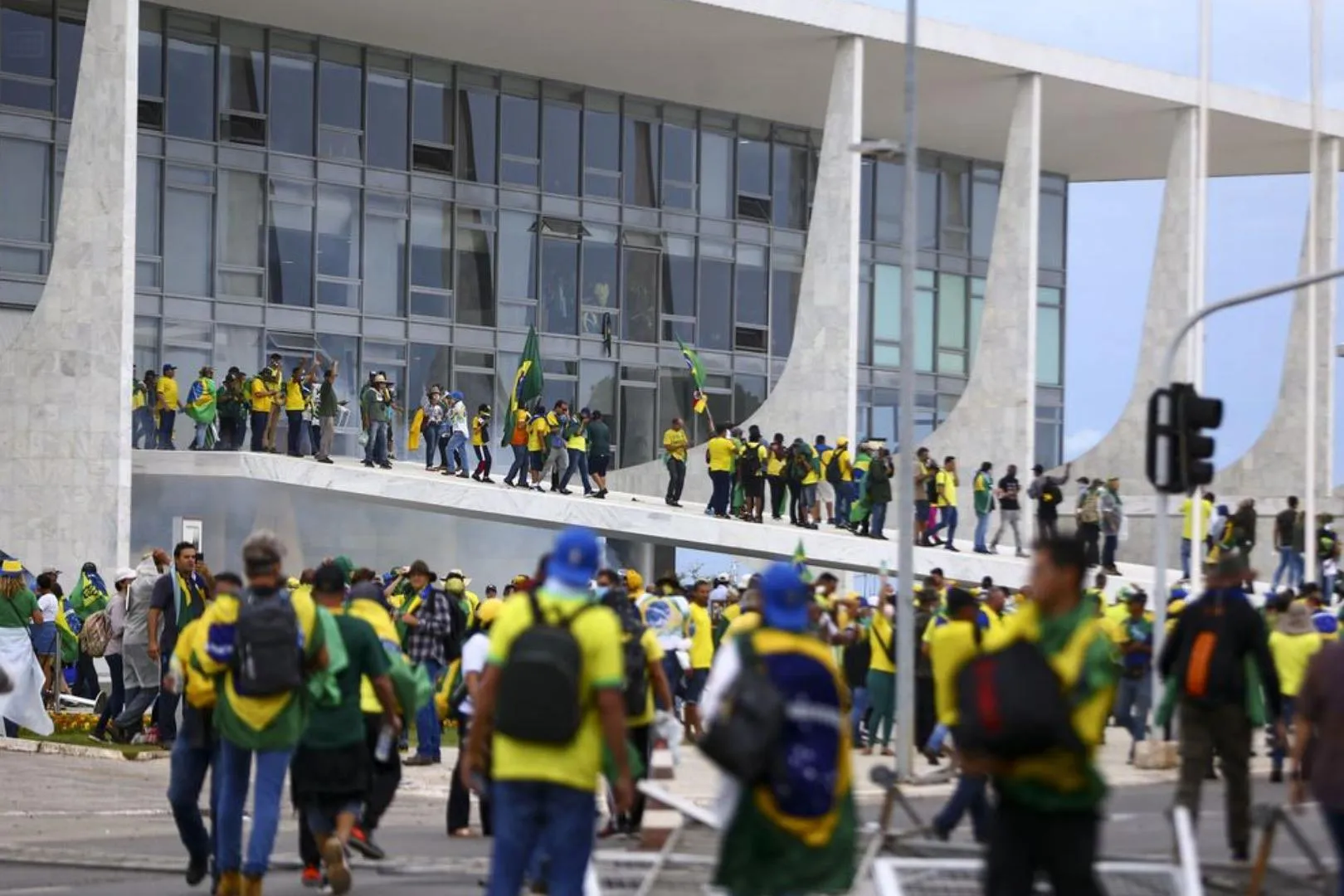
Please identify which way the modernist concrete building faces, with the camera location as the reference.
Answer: facing the viewer and to the right of the viewer

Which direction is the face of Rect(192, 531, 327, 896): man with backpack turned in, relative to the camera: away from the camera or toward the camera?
away from the camera

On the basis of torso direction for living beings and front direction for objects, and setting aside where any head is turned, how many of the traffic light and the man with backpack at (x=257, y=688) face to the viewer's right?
1

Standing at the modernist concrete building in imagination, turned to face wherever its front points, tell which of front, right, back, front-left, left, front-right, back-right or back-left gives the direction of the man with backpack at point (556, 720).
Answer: front-right

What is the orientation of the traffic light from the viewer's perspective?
to the viewer's right

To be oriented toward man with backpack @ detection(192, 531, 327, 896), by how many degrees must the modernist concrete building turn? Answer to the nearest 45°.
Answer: approximately 45° to its right

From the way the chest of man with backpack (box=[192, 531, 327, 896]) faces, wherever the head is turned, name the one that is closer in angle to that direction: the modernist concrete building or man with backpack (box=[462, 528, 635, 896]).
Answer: the modernist concrete building

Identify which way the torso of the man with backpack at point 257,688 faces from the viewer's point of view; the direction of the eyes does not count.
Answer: away from the camera

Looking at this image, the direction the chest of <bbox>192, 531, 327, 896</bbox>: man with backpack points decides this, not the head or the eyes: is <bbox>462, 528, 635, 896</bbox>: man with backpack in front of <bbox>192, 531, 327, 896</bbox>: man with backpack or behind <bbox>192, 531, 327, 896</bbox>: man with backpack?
behind

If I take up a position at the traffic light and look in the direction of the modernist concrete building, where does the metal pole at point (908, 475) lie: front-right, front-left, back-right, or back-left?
front-left

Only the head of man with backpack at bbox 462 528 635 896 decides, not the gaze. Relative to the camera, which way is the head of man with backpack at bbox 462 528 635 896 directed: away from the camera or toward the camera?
away from the camera

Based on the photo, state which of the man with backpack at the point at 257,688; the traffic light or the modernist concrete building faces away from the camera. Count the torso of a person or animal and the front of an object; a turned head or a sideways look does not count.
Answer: the man with backpack

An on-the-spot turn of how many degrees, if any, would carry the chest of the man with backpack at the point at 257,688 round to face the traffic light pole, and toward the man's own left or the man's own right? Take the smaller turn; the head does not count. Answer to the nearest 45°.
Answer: approximately 45° to the man's own right
